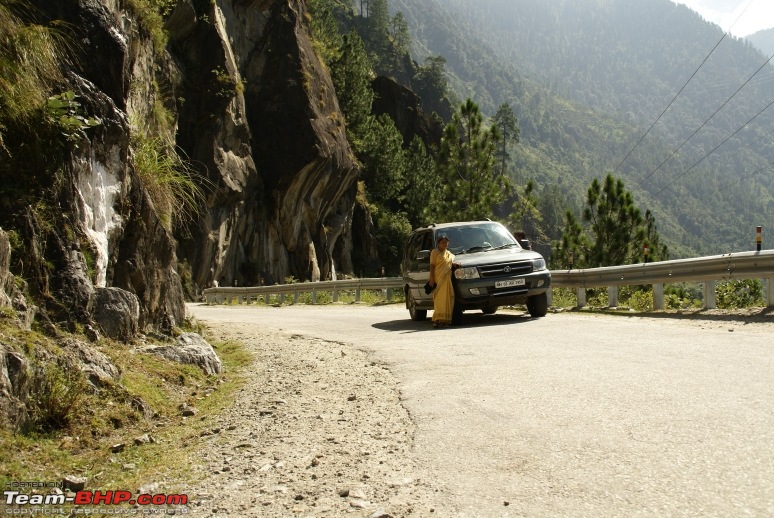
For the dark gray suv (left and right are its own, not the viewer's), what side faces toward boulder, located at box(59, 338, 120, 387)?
right

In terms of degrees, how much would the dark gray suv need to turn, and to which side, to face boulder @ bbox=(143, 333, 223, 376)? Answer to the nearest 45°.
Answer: approximately 90° to its right

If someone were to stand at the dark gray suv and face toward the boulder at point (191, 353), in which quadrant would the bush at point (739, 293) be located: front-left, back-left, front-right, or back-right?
back-left

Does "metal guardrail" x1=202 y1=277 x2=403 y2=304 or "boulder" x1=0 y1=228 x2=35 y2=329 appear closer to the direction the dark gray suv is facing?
the boulder

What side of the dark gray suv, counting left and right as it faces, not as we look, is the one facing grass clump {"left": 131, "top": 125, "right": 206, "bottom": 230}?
right

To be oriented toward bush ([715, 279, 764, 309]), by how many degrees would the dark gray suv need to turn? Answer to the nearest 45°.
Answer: approximately 90° to its left

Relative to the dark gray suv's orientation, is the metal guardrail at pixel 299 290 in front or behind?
behind

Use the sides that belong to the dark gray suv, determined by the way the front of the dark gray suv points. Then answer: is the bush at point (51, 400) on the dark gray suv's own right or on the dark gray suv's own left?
on the dark gray suv's own right

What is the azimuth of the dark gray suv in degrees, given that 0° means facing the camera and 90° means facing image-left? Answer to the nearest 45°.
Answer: approximately 315°

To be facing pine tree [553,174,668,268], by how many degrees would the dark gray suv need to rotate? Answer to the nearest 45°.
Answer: approximately 135° to its left

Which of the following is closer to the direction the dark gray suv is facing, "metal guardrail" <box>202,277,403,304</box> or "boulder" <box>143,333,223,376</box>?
the boulder

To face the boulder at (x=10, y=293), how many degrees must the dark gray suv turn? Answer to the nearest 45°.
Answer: approximately 90° to its right

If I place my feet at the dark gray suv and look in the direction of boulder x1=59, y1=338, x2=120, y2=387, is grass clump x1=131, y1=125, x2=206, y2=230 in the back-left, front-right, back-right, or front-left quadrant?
front-right

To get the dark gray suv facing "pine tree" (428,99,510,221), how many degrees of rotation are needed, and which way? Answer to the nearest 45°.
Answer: approximately 135° to its left
